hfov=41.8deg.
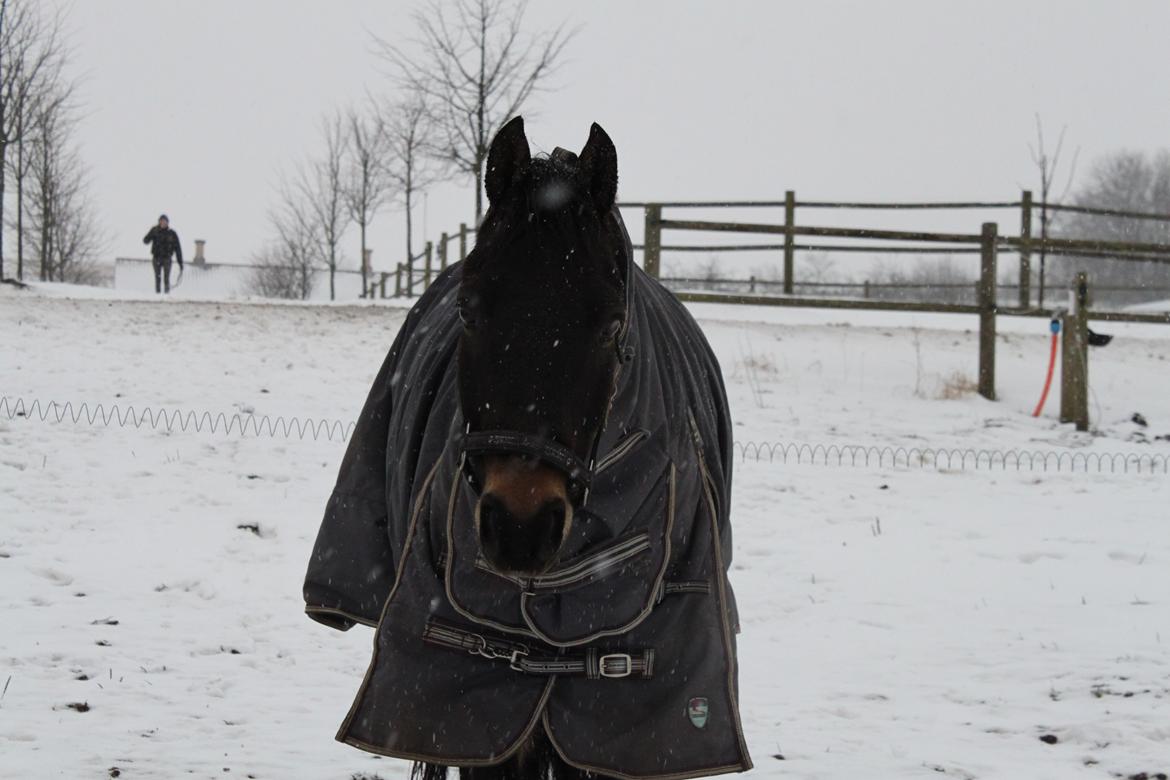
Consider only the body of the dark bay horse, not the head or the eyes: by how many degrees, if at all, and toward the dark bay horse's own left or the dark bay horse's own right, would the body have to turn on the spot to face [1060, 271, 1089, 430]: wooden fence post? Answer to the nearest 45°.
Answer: approximately 135° to the dark bay horse's own left

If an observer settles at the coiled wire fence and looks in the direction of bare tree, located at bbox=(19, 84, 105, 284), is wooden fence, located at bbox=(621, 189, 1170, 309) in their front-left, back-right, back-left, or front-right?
front-right

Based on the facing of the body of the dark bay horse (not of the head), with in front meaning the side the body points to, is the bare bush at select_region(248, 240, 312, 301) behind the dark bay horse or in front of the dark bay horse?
behind

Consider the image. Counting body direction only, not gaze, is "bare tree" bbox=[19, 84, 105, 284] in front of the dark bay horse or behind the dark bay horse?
behind

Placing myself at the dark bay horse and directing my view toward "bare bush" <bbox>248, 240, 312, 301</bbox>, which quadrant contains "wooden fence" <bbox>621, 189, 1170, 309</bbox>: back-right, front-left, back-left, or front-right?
front-right

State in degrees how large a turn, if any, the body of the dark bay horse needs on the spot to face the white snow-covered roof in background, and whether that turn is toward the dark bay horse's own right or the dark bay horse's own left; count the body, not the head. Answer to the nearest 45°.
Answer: approximately 180°

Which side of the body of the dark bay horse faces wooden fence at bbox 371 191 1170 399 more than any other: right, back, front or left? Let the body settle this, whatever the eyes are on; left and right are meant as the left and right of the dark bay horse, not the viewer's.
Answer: back

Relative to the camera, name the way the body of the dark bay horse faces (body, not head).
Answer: toward the camera

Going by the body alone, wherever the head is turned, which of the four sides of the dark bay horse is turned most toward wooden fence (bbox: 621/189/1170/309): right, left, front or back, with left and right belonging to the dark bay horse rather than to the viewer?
back
